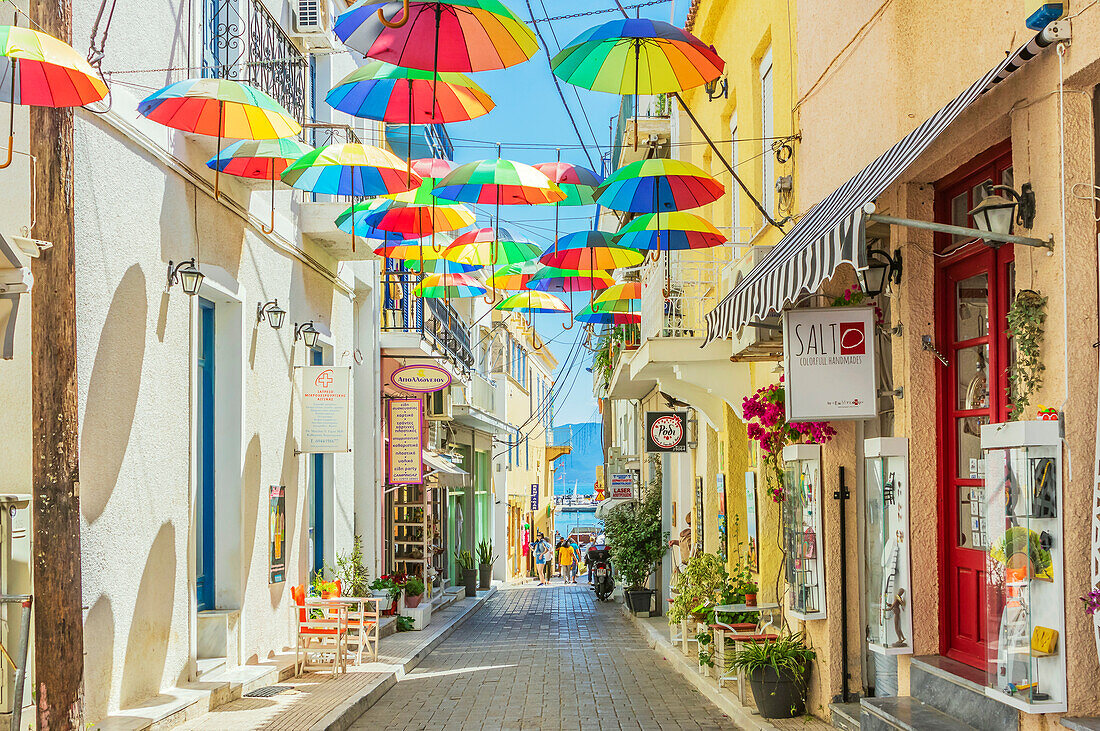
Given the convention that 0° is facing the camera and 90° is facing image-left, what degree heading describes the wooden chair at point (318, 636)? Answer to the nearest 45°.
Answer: approximately 270°

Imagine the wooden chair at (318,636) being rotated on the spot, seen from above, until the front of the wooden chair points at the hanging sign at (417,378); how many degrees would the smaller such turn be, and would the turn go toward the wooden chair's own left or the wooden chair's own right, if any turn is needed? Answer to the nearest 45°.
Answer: approximately 90° to the wooden chair's own left
